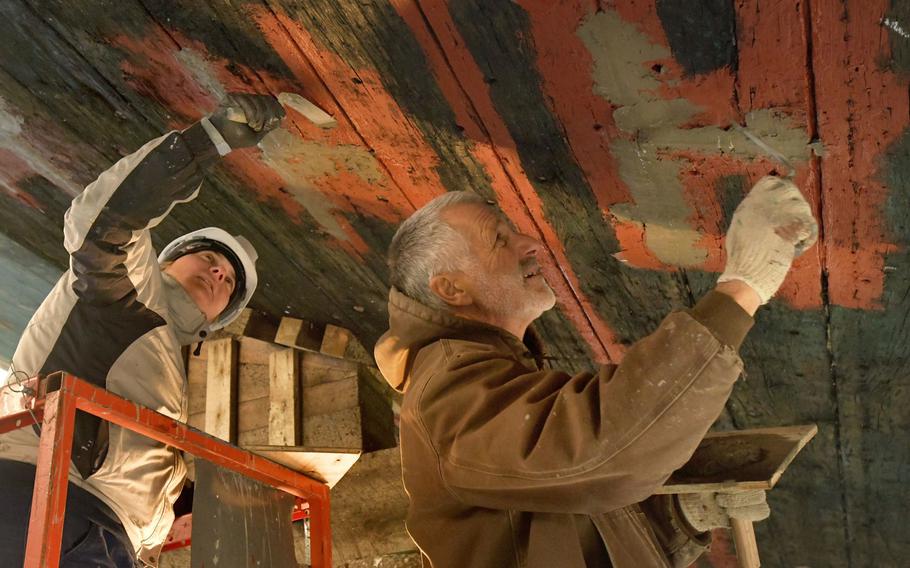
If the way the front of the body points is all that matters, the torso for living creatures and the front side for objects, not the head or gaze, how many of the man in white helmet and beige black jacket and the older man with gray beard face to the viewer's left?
0

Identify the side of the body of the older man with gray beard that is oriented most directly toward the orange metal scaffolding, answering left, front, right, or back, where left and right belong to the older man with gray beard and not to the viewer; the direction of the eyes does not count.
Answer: back

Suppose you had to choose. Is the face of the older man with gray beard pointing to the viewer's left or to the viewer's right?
to the viewer's right

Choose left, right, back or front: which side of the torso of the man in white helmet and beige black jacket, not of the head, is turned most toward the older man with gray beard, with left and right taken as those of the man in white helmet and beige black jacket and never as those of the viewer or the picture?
front

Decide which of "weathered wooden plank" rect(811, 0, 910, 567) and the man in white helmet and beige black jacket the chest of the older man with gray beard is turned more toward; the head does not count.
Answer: the weathered wooden plank

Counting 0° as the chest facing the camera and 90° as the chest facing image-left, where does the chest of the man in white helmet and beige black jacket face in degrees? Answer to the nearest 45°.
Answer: approximately 315°

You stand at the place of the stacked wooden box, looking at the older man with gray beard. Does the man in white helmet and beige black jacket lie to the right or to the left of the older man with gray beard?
right

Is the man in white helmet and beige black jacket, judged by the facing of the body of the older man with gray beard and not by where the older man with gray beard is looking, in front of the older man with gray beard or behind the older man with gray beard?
behind

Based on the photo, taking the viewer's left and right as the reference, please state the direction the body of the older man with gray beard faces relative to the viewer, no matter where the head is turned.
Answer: facing to the right of the viewer
